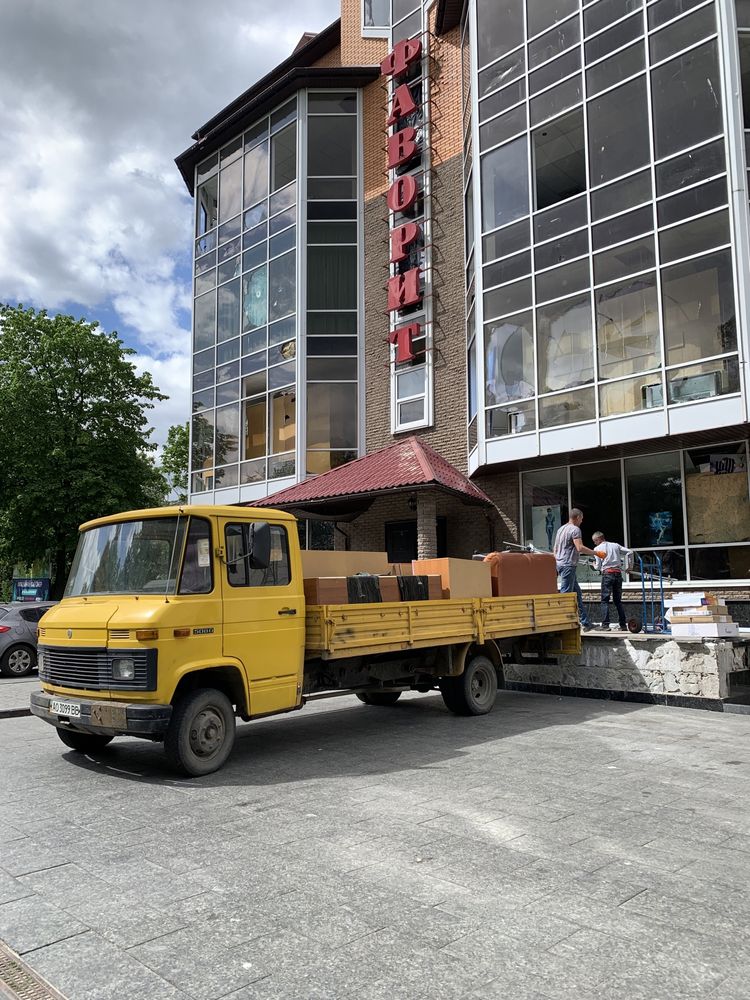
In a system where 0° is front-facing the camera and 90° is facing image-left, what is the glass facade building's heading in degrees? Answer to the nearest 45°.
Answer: approximately 45°

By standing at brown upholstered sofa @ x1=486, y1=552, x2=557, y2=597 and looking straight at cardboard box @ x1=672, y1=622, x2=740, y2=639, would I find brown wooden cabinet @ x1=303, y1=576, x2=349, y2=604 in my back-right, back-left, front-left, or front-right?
back-right

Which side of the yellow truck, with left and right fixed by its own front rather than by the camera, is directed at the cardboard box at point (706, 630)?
back

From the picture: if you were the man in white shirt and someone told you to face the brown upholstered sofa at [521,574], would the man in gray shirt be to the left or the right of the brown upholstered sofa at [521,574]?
right

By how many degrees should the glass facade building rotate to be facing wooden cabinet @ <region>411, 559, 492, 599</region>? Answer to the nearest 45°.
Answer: approximately 45° to its left

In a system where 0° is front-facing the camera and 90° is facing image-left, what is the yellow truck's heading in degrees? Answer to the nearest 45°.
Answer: approximately 45°

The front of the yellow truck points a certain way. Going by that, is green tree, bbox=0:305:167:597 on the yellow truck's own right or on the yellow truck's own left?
on the yellow truck's own right
